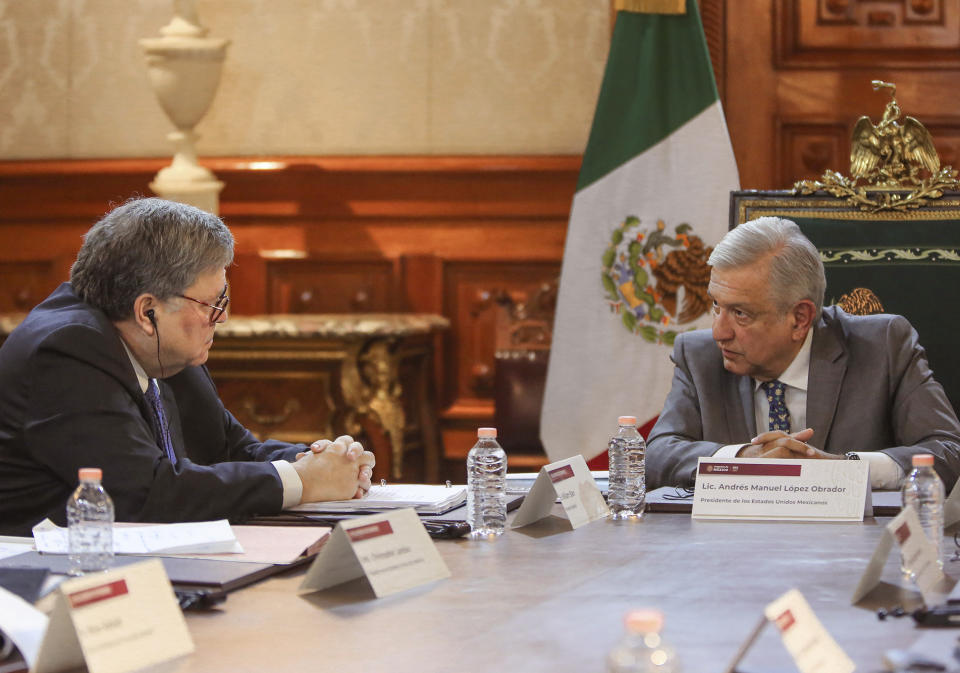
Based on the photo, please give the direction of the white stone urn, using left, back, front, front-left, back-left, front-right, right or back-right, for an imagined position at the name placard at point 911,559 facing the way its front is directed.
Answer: back

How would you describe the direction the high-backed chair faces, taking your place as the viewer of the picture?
facing the viewer

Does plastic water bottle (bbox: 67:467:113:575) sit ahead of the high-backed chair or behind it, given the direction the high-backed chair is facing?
ahead

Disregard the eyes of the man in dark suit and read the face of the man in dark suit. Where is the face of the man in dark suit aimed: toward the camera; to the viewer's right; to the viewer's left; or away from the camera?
to the viewer's right

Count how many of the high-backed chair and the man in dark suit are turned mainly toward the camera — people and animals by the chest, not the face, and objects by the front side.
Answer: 1

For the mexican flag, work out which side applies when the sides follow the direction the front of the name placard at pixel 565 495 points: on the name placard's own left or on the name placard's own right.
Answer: on the name placard's own left

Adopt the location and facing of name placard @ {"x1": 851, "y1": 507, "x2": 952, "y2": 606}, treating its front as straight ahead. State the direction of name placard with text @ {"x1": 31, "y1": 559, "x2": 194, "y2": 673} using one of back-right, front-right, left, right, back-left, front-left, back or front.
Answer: right

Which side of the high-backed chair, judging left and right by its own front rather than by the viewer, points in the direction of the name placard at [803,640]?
front

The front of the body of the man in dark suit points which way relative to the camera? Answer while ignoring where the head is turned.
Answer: to the viewer's right

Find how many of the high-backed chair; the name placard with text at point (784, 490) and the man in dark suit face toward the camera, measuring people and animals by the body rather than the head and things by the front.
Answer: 2

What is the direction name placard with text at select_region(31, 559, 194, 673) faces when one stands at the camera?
facing the viewer and to the right of the viewer

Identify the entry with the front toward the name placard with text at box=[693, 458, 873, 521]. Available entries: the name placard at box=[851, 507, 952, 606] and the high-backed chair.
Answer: the high-backed chair

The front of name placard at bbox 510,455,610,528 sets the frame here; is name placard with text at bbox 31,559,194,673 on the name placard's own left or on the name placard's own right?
on the name placard's own right
